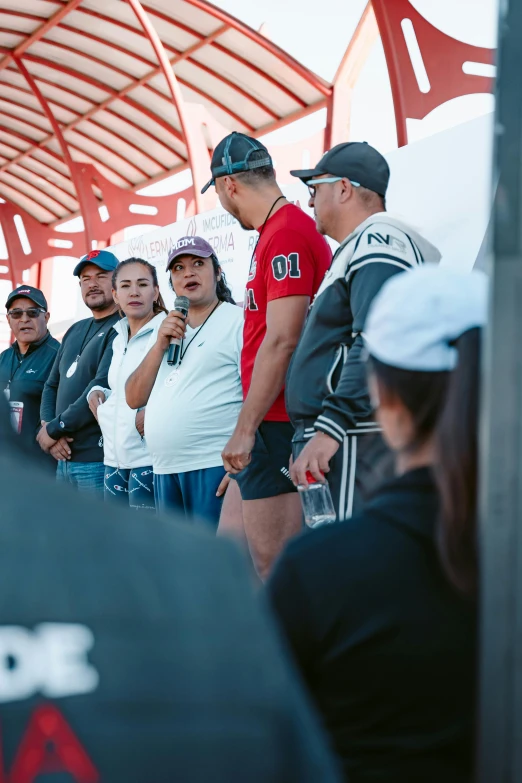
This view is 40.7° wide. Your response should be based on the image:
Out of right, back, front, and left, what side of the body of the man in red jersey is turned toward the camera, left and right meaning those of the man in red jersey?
left

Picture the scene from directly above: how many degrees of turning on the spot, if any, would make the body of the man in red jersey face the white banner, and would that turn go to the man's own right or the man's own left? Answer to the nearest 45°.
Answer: approximately 135° to the man's own right

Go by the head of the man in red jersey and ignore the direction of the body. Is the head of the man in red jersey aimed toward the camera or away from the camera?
away from the camera

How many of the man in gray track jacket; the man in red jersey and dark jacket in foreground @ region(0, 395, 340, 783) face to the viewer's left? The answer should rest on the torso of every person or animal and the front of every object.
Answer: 2

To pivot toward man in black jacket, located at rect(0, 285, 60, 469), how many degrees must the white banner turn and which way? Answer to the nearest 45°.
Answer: approximately 90° to its right

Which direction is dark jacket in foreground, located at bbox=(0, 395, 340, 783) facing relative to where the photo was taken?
away from the camera

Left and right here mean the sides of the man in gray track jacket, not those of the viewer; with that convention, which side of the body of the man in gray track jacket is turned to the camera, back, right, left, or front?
left

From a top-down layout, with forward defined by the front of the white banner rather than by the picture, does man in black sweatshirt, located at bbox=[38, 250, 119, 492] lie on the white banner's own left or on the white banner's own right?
on the white banner's own right

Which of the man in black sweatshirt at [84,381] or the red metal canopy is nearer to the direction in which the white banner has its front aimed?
the man in black sweatshirt

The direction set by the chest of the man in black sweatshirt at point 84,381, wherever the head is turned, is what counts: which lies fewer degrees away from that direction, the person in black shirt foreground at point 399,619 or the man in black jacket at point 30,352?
the person in black shirt foreground

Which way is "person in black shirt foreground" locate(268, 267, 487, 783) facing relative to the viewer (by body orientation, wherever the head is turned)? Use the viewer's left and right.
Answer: facing away from the viewer and to the left of the viewer
